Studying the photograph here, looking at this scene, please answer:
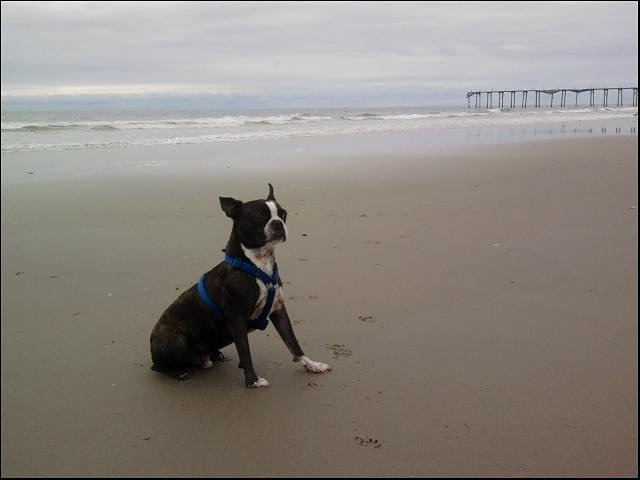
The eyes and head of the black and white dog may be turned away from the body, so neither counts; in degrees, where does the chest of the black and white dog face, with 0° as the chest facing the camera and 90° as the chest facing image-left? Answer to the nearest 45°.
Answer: approximately 315°
